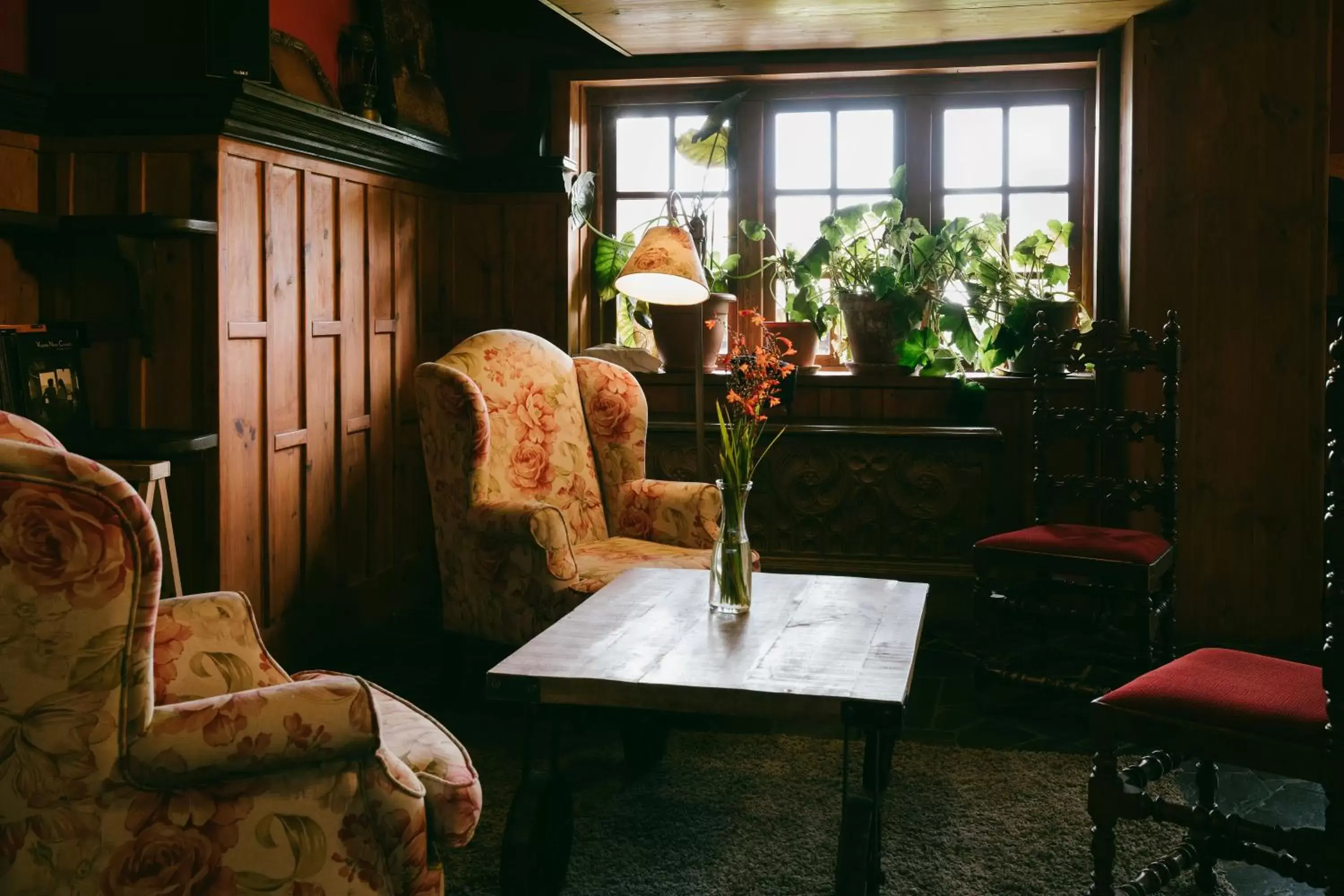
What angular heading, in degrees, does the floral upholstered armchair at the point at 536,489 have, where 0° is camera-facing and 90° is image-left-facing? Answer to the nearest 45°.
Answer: approximately 315°

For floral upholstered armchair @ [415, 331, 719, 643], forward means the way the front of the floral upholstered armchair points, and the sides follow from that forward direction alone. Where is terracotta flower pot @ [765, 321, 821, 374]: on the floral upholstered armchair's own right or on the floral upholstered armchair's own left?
on the floral upholstered armchair's own left

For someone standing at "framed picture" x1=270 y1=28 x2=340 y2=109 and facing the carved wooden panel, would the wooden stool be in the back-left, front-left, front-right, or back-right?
back-right

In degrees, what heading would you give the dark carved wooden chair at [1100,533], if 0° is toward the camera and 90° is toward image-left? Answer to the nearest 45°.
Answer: approximately 45°

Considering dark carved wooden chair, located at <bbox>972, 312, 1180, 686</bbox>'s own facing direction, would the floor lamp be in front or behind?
in front

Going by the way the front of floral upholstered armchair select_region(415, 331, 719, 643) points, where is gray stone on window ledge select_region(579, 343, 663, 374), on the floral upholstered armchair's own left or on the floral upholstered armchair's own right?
on the floral upholstered armchair's own left

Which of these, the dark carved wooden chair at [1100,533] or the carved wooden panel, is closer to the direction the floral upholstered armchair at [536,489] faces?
the dark carved wooden chair

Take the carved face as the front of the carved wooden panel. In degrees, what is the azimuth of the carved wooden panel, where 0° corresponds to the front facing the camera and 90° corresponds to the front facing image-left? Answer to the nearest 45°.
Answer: approximately 0°
